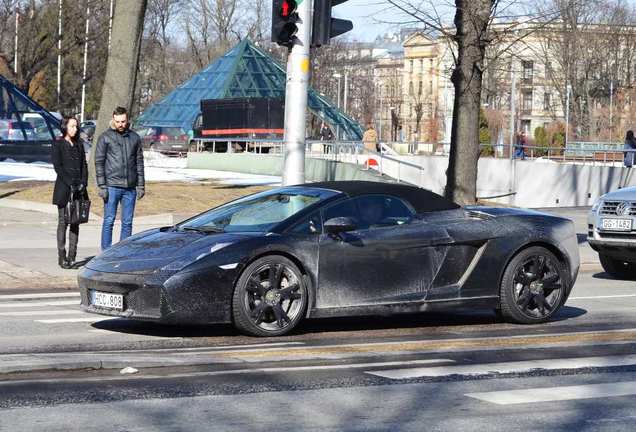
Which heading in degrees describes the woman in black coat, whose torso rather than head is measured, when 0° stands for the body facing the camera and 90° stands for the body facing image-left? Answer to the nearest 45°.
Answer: approximately 315°

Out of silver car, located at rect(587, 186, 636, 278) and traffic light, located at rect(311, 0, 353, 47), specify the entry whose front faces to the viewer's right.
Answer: the traffic light

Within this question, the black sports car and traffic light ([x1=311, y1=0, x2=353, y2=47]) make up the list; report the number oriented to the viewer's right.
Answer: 1

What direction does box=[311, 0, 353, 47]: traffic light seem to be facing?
to the viewer's right

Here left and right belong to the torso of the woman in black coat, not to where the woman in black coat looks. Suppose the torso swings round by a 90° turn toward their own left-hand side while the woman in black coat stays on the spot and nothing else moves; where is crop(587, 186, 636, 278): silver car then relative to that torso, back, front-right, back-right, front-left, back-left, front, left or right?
front-right

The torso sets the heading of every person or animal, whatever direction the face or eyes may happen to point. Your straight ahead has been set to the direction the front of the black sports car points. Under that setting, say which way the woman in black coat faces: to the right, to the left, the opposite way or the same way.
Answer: to the left

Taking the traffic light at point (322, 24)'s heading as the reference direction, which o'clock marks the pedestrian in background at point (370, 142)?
The pedestrian in background is roughly at 9 o'clock from the traffic light.

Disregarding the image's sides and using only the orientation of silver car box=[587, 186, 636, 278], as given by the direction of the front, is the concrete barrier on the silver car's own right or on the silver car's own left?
on the silver car's own right

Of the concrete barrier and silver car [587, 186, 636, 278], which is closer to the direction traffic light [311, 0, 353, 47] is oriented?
the silver car

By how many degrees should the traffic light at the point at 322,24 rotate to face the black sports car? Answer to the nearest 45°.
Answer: approximately 90° to its right

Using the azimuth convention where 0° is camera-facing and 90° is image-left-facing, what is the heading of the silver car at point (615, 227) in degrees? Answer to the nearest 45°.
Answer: approximately 45°

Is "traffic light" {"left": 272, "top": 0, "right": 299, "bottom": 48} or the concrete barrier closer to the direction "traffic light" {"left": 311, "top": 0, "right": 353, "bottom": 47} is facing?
the concrete barrier

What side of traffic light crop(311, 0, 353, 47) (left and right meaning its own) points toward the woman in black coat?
back

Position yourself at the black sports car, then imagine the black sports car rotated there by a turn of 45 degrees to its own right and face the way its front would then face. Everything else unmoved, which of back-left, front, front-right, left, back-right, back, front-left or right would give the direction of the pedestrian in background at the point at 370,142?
right

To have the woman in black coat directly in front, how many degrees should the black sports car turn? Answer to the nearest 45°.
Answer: approximately 90° to its right

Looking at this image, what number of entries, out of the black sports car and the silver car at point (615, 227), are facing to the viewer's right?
0
